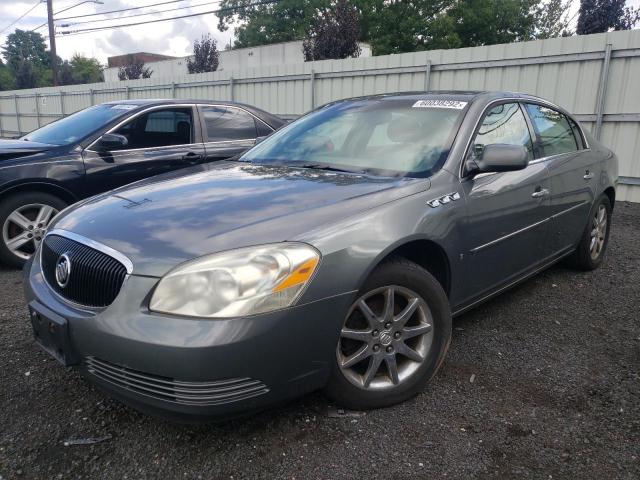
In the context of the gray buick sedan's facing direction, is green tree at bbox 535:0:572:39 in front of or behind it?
behind

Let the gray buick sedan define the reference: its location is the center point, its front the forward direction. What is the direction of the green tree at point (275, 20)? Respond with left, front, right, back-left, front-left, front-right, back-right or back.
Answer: back-right

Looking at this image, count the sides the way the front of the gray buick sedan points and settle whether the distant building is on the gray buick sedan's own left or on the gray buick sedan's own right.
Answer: on the gray buick sedan's own right

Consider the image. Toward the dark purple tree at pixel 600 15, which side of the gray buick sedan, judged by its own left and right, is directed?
back

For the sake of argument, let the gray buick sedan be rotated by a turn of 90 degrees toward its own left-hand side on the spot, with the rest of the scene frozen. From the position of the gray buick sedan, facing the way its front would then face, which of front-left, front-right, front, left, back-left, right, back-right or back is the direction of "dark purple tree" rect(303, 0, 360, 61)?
back-left

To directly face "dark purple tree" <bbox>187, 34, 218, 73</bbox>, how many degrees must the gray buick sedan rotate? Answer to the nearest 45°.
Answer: approximately 135° to its right

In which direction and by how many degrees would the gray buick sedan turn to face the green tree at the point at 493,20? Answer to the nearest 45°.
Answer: approximately 135° to its right

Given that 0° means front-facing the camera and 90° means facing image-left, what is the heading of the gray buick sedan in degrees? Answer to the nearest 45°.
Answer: approximately 45°

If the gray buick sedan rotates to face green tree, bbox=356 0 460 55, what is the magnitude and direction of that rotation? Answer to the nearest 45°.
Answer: approximately 135° to its right

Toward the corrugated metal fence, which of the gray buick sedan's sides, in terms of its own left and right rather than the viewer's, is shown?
back
